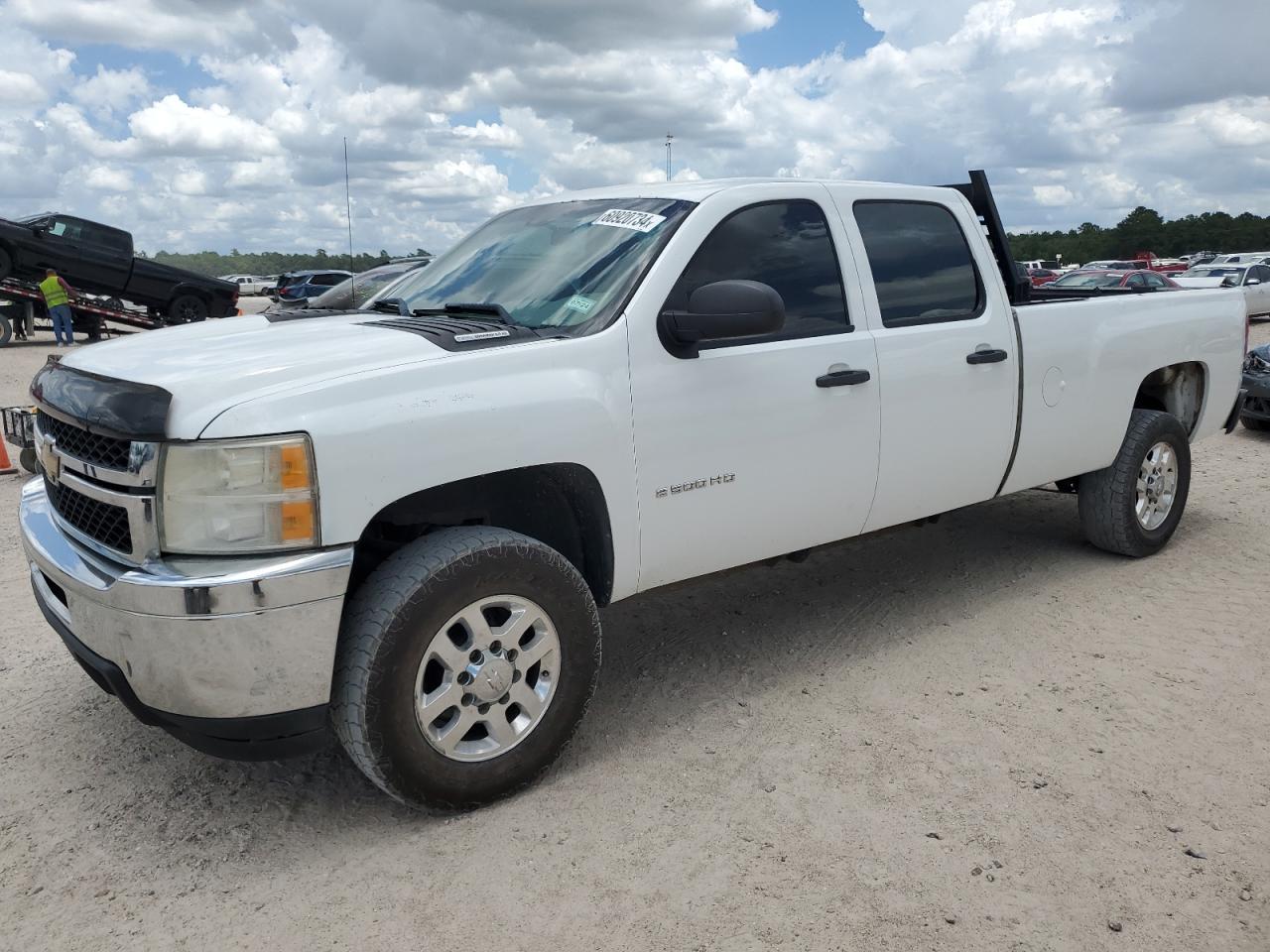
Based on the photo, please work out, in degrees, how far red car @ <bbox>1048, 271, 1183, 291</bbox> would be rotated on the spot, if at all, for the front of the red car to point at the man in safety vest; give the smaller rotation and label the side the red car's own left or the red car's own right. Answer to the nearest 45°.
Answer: approximately 45° to the red car's own right

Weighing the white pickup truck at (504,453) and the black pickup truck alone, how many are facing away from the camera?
0

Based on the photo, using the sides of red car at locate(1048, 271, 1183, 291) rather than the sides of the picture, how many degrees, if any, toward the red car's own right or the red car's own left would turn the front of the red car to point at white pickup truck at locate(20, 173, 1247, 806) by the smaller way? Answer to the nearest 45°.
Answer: approximately 45° to the red car's own left

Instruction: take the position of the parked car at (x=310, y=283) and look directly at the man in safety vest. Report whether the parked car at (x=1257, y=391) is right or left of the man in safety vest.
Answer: left

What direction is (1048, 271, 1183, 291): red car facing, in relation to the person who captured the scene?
facing the viewer and to the left of the viewer

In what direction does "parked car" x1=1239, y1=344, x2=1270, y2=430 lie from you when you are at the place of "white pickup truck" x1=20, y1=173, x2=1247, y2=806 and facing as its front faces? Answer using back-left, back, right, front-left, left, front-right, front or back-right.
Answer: back

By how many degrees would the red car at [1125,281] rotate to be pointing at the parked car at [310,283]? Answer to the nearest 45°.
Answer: approximately 45° to its right

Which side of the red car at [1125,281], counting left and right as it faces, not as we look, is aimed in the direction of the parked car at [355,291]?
front
